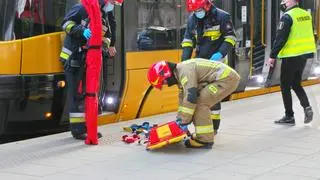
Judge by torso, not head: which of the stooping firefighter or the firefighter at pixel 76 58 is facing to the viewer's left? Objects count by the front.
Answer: the stooping firefighter

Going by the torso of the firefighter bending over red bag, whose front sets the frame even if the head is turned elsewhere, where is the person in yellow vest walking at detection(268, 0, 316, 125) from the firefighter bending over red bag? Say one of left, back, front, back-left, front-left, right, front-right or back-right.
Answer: back-right

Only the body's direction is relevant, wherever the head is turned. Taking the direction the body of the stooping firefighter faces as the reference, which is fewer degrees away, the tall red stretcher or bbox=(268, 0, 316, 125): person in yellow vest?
the tall red stretcher

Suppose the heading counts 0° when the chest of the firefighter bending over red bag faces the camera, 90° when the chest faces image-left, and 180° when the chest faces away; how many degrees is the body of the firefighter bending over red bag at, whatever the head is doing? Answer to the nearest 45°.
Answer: approximately 90°

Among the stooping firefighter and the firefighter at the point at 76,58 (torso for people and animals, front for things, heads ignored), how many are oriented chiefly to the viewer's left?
1

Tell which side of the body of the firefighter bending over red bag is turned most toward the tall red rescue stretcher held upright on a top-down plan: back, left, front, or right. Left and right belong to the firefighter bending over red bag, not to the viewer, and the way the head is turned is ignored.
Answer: front

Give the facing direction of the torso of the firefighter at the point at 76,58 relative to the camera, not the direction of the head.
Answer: to the viewer's right
